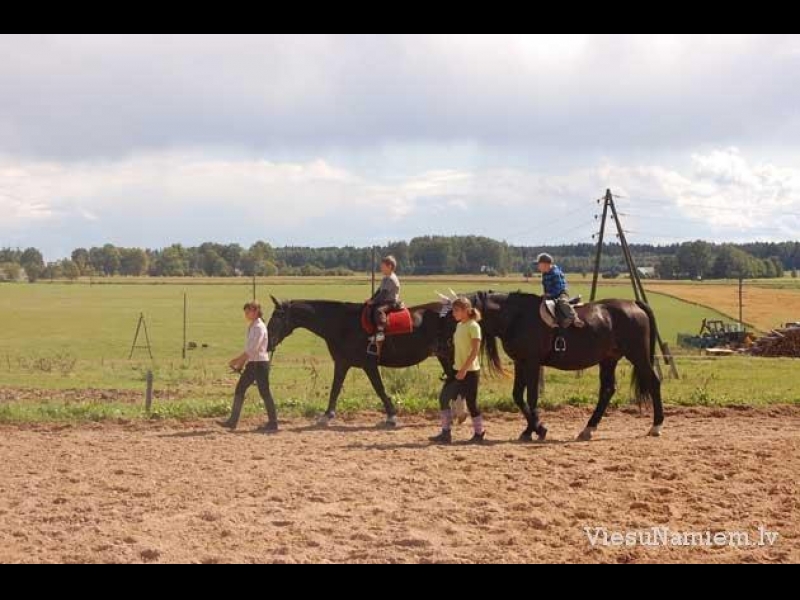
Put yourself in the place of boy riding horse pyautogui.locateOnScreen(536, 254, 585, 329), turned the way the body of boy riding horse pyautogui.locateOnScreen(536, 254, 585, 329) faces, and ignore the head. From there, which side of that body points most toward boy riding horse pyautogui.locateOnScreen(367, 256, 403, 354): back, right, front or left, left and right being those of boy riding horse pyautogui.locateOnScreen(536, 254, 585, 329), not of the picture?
front

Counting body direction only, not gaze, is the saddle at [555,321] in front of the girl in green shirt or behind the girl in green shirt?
behind

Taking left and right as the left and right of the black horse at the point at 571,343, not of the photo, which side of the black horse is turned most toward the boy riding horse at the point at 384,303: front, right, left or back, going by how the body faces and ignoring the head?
front

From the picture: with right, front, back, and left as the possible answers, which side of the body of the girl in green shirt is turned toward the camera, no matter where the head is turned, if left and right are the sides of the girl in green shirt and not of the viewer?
left

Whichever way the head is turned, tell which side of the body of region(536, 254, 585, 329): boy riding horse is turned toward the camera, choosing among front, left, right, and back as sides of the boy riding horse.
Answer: left

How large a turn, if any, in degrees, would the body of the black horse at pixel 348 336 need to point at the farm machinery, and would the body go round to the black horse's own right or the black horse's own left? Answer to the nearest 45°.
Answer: approximately 135° to the black horse's own right

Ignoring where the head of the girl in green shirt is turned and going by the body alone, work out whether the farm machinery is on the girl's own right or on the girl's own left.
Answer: on the girl's own right

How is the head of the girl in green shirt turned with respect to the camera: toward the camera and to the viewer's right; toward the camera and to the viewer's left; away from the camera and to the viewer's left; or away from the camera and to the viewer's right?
toward the camera and to the viewer's left

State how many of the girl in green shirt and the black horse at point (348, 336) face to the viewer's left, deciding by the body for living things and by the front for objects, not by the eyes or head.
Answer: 2

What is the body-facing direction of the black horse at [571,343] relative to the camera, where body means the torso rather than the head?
to the viewer's left

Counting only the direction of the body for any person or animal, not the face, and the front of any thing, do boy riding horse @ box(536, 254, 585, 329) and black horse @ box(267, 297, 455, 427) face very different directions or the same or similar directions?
same or similar directions

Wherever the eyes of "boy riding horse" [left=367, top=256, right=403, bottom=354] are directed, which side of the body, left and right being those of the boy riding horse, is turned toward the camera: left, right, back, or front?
left

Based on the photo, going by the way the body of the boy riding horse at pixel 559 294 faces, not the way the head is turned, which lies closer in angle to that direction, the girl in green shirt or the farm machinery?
the girl in green shirt

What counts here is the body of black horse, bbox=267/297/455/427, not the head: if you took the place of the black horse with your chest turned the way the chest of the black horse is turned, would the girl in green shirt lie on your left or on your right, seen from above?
on your left

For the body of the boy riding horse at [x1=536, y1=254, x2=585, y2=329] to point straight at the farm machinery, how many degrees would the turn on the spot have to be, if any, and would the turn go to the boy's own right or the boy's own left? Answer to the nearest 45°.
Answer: approximately 90° to the boy's own right

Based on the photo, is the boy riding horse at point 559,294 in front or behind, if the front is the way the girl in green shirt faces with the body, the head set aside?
behind

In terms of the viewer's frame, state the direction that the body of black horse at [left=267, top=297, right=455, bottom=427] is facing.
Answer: to the viewer's left
